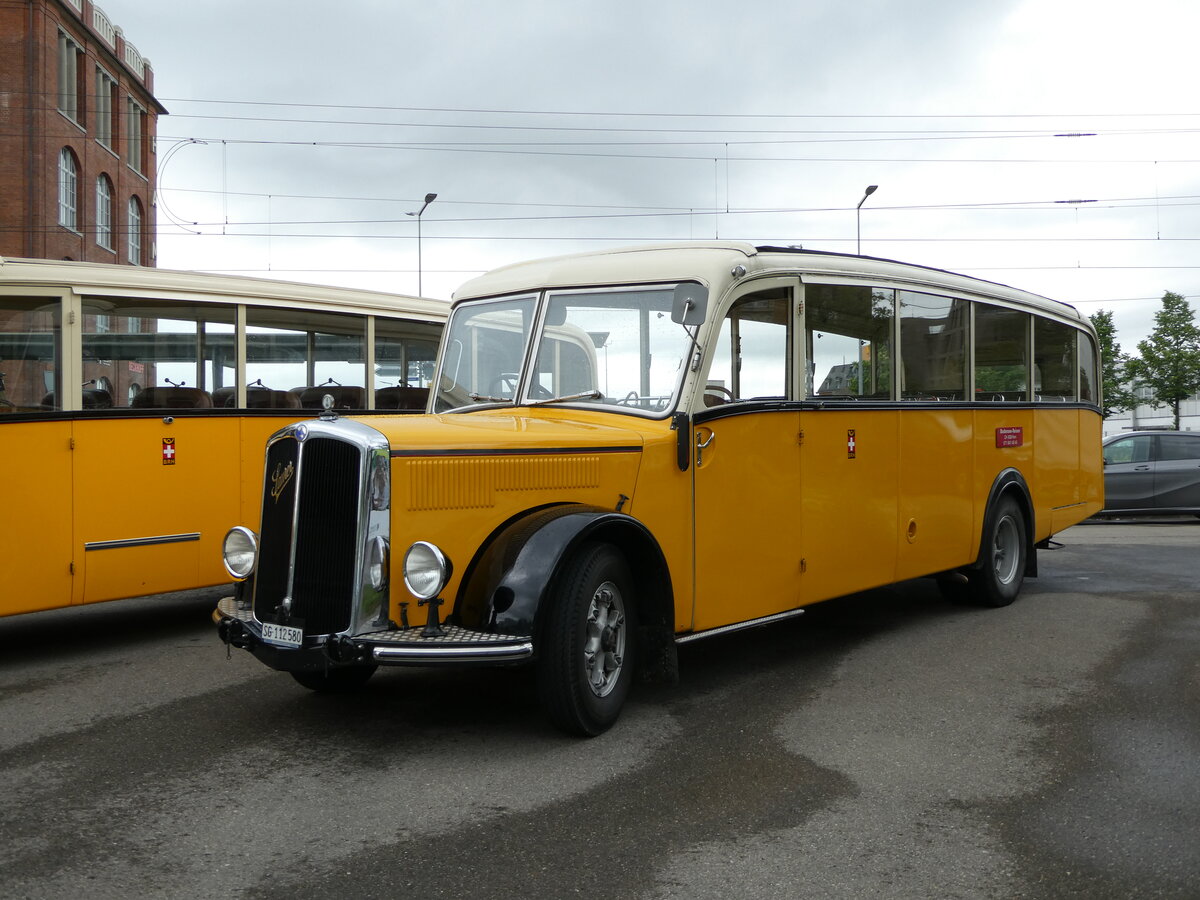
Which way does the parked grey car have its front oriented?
to the viewer's left

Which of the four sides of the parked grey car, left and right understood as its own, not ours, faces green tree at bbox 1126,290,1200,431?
right

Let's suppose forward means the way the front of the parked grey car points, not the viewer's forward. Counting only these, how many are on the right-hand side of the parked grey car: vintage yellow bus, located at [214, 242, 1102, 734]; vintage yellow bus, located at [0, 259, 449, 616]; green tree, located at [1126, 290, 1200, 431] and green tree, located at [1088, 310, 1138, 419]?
2

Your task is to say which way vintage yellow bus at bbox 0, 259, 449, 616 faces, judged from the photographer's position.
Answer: facing the viewer and to the left of the viewer

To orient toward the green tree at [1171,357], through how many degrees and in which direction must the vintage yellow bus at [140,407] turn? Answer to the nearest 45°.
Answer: approximately 180°

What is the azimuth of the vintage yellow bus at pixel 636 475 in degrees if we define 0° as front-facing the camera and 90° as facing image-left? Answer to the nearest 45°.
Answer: approximately 45°

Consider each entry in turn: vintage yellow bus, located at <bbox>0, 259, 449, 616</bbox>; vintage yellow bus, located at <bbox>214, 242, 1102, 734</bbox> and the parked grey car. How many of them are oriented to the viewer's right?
0

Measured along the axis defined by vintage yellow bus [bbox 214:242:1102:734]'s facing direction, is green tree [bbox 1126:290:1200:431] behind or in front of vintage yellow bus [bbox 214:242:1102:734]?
behind

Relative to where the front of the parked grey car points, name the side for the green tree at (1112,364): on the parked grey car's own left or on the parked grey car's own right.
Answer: on the parked grey car's own right

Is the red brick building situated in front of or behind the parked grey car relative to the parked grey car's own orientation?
in front

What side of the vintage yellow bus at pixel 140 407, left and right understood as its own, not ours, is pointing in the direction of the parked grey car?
back

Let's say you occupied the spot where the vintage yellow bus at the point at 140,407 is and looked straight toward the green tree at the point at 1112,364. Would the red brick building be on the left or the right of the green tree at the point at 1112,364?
left

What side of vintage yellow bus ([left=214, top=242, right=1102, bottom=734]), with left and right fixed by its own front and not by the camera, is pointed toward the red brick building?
right

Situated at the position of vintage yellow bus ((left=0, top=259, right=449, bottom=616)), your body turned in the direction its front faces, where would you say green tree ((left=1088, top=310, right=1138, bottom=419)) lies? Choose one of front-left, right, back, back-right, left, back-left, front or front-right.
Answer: back
